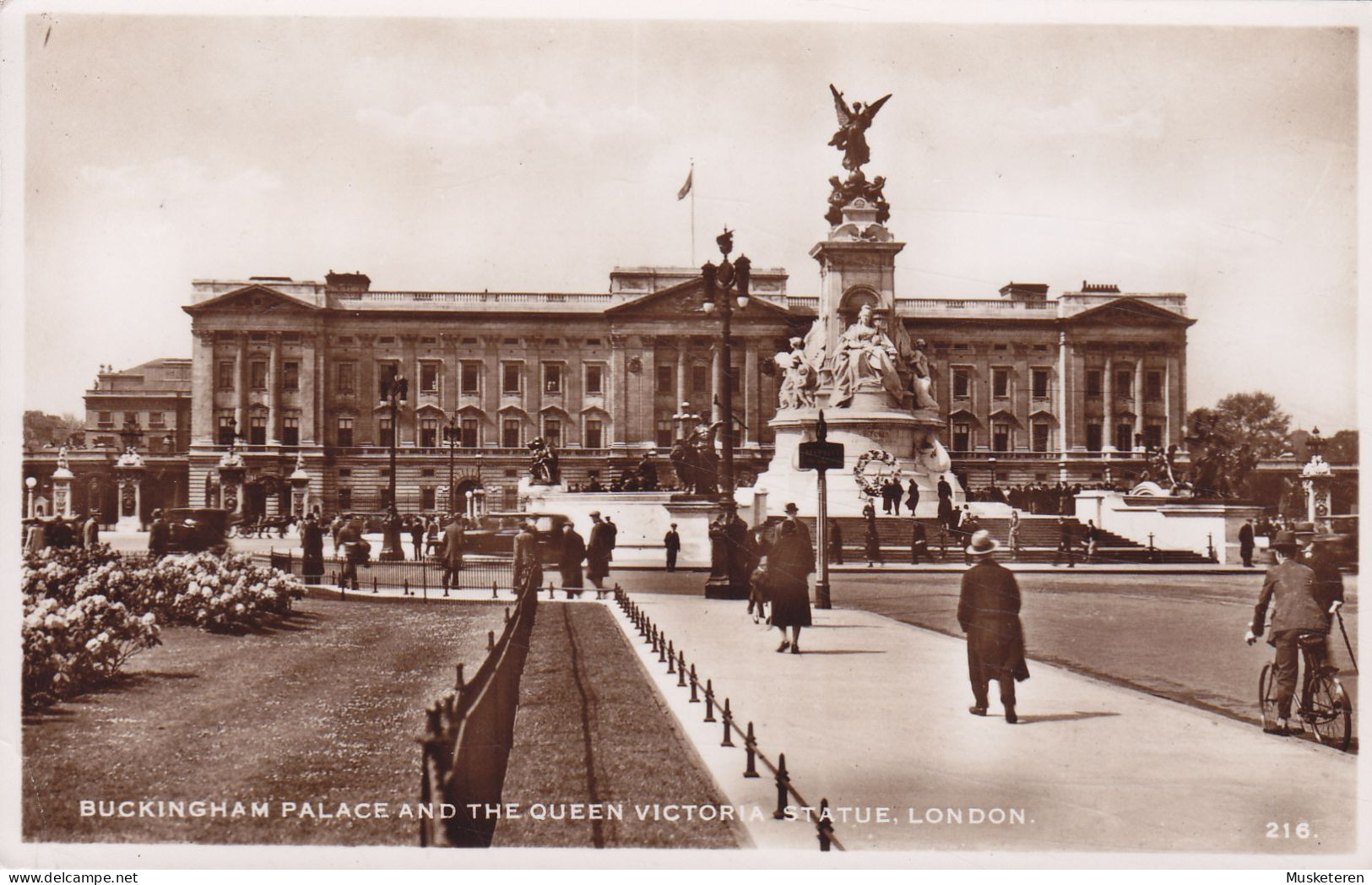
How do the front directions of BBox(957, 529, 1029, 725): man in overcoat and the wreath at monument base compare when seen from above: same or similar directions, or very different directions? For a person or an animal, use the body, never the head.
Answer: very different directions

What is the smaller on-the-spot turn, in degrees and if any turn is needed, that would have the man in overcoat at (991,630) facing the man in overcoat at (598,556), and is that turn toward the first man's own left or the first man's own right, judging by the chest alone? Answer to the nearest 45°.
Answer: approximately 45° to the first man's own left

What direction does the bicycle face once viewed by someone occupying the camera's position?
facing away from the viewer and to the left of the viewer

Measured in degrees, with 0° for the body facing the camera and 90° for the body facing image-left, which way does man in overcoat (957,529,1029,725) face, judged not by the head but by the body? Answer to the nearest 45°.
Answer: approximately 180°

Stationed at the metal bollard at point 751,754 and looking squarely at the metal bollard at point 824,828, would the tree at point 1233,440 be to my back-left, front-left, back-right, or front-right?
back-left

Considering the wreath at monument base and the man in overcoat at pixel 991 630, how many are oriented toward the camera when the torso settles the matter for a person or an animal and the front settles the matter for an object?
1

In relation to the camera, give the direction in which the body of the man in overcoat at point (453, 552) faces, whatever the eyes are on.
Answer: away from the camera

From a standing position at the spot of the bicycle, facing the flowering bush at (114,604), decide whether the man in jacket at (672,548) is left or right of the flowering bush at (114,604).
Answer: right
